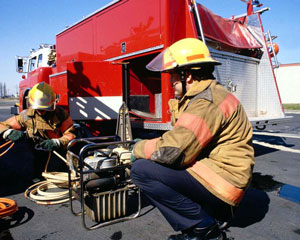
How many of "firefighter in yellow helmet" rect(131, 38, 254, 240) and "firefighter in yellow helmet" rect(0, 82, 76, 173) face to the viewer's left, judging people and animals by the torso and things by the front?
1

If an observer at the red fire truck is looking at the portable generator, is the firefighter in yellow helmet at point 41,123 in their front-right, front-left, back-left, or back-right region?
front-right

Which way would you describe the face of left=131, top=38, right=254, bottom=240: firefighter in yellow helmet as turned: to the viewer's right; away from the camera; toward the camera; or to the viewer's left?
to the viewer's left

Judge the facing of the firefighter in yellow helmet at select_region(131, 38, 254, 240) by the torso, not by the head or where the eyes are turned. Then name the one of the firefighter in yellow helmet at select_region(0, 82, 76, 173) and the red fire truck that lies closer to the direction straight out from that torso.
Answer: the firefighter in yellow helmet

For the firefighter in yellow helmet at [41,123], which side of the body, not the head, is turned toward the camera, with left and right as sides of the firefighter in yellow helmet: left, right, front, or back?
front

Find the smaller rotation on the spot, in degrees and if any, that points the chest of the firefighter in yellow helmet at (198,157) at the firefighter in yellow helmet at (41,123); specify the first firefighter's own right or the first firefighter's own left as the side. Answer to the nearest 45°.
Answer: approximately 45° to the first firefighter's own right

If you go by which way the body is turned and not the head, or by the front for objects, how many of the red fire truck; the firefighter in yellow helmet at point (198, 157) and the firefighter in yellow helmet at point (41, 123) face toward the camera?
1

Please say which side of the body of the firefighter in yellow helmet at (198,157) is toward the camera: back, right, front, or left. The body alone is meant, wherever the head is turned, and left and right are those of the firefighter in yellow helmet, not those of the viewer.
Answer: left

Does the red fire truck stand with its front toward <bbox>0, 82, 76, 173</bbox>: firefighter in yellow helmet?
no

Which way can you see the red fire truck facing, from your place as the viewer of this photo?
facing away from the viewer and to the left of the viewer

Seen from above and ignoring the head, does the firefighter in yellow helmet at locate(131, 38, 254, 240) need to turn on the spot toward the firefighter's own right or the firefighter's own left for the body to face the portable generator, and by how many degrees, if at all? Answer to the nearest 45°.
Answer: approximately 45° to the firefighter's own right

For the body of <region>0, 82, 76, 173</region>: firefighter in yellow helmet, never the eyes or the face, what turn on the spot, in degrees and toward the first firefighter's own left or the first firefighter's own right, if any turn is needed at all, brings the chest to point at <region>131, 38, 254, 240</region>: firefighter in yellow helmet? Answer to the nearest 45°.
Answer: approximately 45° to the first firefighter's own left

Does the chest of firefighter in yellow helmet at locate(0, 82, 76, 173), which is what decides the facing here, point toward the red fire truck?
no

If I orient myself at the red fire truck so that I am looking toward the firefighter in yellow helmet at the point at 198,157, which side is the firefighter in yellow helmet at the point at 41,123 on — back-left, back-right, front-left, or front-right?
front-right

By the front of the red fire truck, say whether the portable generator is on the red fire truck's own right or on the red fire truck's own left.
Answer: on the red fire truck's own left
